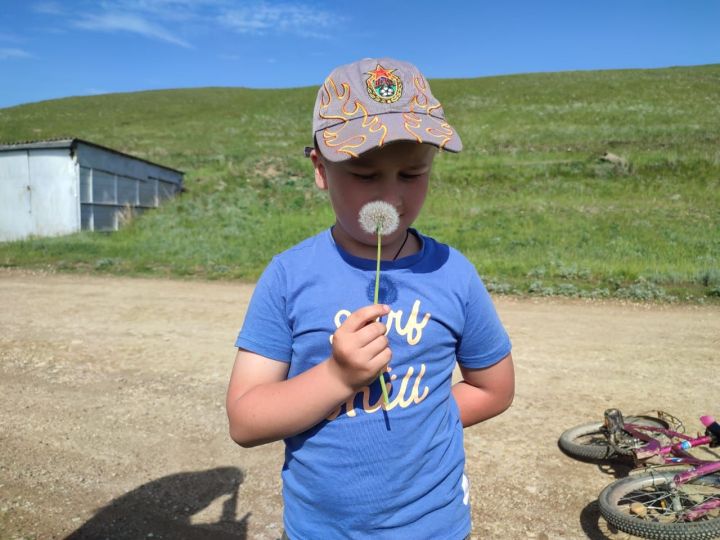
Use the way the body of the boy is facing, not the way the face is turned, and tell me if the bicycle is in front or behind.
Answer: behind

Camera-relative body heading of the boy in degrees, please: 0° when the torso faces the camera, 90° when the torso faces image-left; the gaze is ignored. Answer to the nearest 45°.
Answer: approximately 0°

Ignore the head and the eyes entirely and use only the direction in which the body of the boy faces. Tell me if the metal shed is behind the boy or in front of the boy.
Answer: behind
